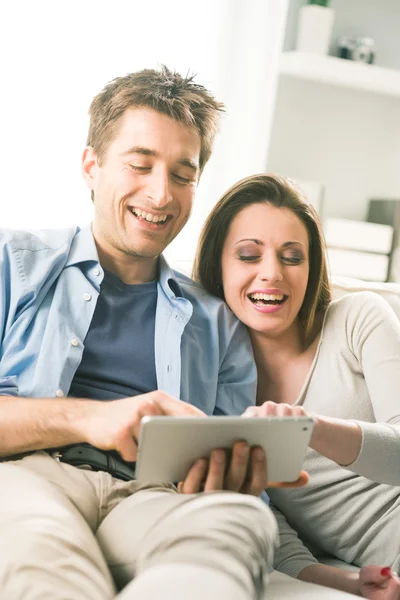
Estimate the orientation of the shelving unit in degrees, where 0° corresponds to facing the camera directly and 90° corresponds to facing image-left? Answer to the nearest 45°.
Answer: approximately 0°

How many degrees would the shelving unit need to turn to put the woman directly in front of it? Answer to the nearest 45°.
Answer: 0° — it already faces them
